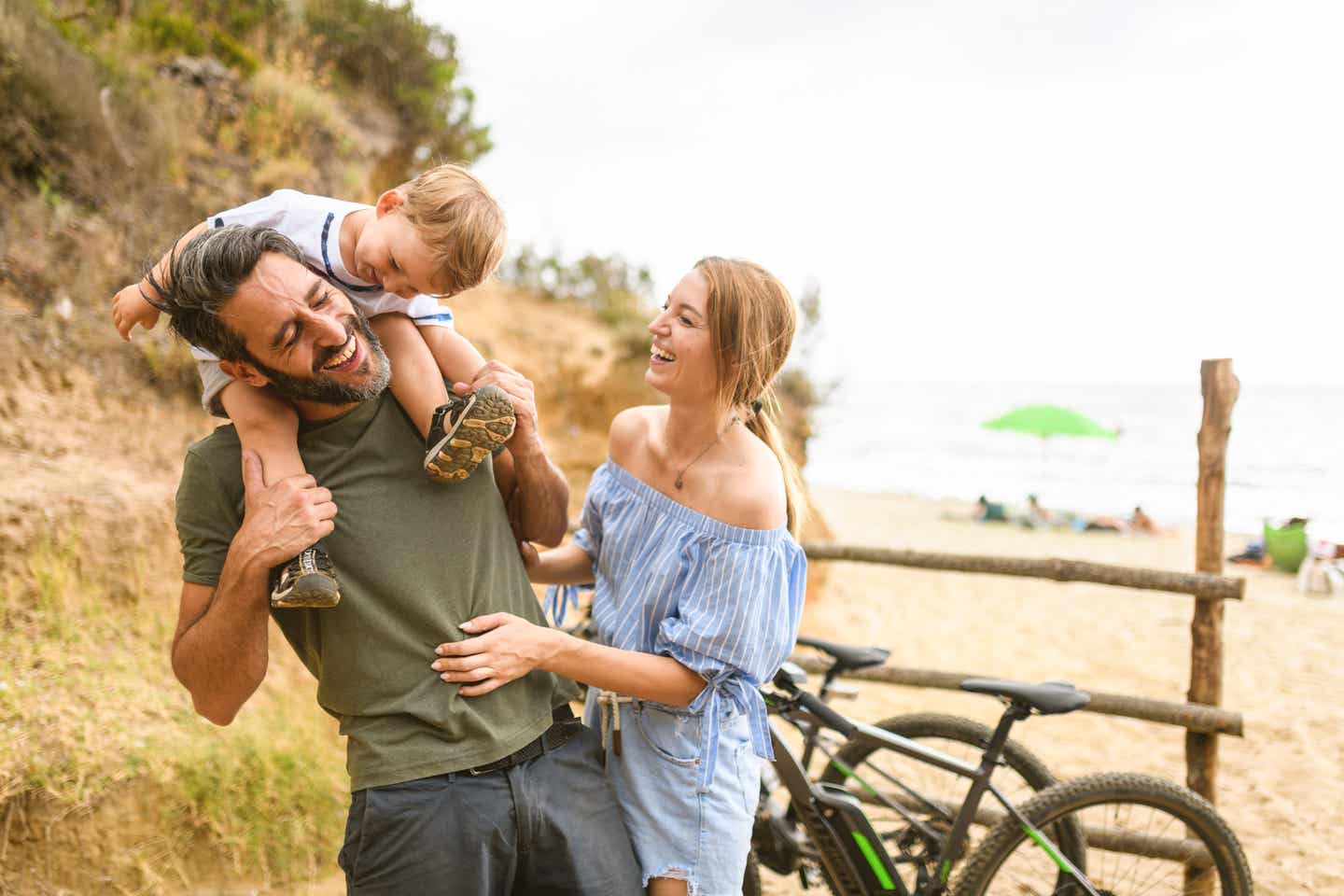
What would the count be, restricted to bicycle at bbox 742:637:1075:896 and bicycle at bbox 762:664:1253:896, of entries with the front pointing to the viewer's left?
2

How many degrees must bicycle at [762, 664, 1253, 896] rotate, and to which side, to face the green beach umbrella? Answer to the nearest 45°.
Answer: approximately 90° to its right

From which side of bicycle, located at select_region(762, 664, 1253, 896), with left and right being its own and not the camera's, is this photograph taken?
left

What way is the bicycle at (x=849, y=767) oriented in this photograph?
to the viewer's left

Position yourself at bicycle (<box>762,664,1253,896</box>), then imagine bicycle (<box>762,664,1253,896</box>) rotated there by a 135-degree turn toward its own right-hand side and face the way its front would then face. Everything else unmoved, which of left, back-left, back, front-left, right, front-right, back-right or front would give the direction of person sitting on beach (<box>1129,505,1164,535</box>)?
front-left

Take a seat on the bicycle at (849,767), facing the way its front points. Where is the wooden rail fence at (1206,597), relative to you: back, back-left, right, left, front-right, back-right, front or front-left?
back-right

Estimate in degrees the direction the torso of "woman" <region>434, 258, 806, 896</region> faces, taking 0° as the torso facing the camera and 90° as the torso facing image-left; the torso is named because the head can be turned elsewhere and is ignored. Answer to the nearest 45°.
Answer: approximately 45°
